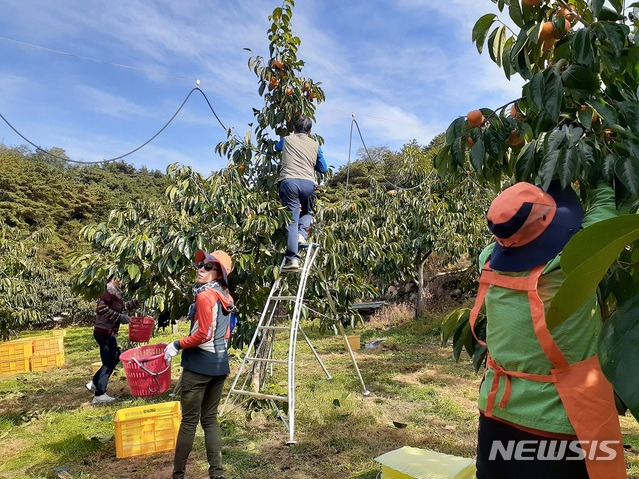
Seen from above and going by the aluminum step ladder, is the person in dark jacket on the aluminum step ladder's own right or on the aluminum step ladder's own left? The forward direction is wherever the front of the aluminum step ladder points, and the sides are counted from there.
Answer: on the aluminum step ladder's own right

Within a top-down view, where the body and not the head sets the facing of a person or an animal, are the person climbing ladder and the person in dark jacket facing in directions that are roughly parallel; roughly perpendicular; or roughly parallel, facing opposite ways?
roughly perpendicular

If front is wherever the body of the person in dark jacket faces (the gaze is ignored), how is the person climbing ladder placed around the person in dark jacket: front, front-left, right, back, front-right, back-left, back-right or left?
front-right

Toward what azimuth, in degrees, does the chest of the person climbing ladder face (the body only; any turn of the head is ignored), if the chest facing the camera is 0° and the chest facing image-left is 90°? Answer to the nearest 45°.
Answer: approximately 180°

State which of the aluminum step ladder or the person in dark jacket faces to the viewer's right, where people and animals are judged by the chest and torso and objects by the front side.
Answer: the person in dark jacket

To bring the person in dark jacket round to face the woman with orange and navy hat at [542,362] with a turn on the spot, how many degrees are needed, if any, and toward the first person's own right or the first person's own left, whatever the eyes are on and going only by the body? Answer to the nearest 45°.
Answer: approximately 90° to the first person's own right

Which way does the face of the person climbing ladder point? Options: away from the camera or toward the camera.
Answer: away from the camera

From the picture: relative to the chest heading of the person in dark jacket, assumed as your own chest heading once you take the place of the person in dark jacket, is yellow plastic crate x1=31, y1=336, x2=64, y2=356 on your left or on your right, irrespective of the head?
on your left

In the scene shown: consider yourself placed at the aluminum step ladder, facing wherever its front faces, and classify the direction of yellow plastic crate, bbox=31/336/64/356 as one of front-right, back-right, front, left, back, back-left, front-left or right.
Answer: right

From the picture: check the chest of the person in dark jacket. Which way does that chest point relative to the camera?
to the viewer's right
